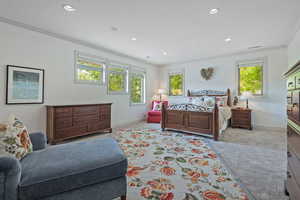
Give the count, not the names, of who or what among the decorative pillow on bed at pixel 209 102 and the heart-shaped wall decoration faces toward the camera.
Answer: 2

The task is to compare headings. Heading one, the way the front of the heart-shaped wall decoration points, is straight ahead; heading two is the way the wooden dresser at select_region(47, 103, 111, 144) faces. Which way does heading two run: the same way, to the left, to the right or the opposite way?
to the left

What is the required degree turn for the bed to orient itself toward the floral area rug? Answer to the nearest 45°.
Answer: approximately 45° to its left

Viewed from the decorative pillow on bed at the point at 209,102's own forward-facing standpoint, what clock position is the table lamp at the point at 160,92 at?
The table lamp is roughly at 4 o'clock from the decorative pillow on bed.

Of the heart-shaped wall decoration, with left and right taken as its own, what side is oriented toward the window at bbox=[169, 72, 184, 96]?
right

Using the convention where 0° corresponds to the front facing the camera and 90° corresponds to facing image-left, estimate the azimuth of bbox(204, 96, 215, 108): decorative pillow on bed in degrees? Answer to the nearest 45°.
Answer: approximately 0°

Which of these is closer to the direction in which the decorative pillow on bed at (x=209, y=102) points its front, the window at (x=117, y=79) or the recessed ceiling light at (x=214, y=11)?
the recessed ceiling light

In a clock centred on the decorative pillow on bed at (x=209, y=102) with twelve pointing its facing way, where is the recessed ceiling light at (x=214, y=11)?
The recessed ceiling light is roughly at 12 o'clock from the decorative pillow on bed.

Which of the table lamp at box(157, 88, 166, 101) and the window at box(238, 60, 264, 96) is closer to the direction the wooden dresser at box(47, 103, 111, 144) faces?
the window

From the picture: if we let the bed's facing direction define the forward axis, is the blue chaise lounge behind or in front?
in front

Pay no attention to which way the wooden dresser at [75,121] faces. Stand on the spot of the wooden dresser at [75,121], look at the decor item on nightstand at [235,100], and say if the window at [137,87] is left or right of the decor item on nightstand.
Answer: left
